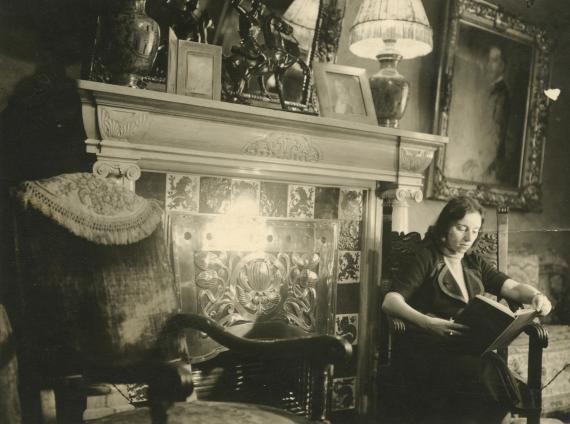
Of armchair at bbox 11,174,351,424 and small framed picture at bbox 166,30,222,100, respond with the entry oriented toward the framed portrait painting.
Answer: the armchair

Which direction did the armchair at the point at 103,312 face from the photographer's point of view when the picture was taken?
facing the viewer and to the right of the viewer

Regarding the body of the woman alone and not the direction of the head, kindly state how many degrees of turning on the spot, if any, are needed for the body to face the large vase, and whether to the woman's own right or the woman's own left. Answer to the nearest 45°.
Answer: approximately 90° to the woman's own right

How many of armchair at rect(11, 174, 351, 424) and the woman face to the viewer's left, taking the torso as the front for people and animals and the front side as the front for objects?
0

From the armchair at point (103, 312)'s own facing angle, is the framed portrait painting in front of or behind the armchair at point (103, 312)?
in front

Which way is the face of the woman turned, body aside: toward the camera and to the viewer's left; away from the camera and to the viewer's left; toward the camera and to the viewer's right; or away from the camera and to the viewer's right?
toward the camera and to the viewer's right

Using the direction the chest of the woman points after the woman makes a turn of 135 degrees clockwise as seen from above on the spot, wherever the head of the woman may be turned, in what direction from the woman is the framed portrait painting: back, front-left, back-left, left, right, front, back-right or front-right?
right

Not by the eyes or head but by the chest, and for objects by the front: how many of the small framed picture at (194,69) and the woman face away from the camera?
0

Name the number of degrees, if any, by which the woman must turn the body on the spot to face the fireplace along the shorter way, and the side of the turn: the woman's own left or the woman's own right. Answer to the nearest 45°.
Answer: approximately 135° to the woman's own right
